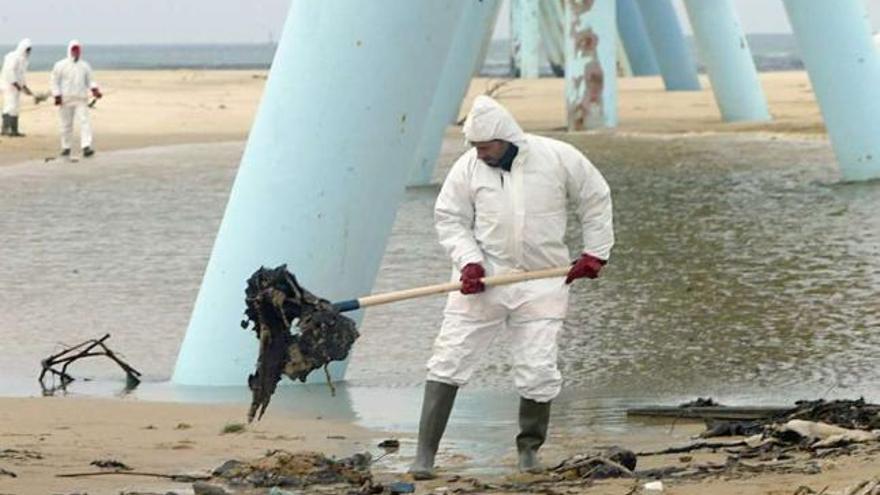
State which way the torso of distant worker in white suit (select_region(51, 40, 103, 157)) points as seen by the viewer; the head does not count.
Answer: toward the camera

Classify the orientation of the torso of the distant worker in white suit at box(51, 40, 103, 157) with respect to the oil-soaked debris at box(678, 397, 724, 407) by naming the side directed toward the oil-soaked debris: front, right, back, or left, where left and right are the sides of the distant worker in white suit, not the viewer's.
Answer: front

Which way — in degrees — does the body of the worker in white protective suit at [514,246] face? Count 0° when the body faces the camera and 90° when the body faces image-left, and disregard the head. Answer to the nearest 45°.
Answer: approximately 0°

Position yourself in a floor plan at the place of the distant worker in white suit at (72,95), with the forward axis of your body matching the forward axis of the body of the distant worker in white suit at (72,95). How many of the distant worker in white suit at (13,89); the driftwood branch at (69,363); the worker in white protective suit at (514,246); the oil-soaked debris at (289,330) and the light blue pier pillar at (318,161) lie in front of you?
4

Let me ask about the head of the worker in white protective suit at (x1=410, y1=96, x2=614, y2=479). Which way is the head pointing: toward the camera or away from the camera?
toward the camera

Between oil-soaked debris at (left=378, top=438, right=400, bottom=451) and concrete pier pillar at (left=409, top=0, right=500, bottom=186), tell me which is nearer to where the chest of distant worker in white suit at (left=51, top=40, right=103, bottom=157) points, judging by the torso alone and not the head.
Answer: the oil-soaked debris

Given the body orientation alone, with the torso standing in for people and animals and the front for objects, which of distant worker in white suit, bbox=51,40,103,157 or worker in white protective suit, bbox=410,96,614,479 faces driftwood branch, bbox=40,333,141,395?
the distant worker in white suit

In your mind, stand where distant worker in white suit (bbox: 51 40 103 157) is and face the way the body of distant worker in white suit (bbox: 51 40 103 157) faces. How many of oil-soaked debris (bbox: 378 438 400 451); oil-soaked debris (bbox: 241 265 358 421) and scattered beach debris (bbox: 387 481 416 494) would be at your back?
0

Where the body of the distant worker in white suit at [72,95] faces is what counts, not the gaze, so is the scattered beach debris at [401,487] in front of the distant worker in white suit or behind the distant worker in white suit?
in front

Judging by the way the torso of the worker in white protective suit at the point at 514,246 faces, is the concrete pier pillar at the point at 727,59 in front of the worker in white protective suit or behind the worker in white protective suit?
behind

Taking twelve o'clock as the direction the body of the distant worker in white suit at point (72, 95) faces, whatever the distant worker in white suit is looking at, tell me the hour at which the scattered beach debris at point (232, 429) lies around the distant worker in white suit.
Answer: The scattered beach debris is roughly at 12 o'clock from the distant worker in white suit.

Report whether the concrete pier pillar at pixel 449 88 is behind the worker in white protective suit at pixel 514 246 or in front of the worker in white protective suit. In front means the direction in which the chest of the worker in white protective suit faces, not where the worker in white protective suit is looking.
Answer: behind
